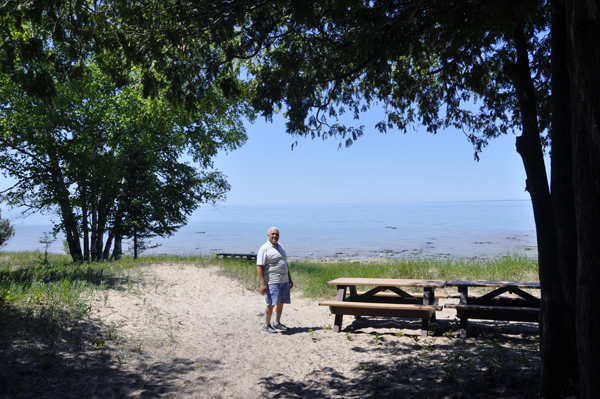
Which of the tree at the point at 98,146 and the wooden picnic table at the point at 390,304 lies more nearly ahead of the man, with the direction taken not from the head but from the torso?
the wooden picnic table

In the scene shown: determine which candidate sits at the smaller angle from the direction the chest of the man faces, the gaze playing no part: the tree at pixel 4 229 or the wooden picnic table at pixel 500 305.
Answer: the wooden picnic table

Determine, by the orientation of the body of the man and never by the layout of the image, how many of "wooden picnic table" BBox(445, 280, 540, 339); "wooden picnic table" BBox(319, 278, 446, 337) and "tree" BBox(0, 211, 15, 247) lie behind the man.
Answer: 1

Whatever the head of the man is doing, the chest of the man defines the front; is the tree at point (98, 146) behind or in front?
behind

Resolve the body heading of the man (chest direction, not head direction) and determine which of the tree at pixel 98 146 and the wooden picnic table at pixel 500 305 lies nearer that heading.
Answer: the wooden picnic table

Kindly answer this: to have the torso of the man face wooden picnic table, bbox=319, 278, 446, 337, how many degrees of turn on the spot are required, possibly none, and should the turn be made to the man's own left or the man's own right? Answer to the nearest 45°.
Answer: approximately 45° to the man's own left

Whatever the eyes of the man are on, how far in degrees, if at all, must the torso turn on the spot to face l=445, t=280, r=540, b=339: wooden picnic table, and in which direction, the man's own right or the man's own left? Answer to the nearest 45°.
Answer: approximately 45° to the man's own left

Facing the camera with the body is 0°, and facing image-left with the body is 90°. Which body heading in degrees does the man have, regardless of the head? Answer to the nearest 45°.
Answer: approximately 315°
